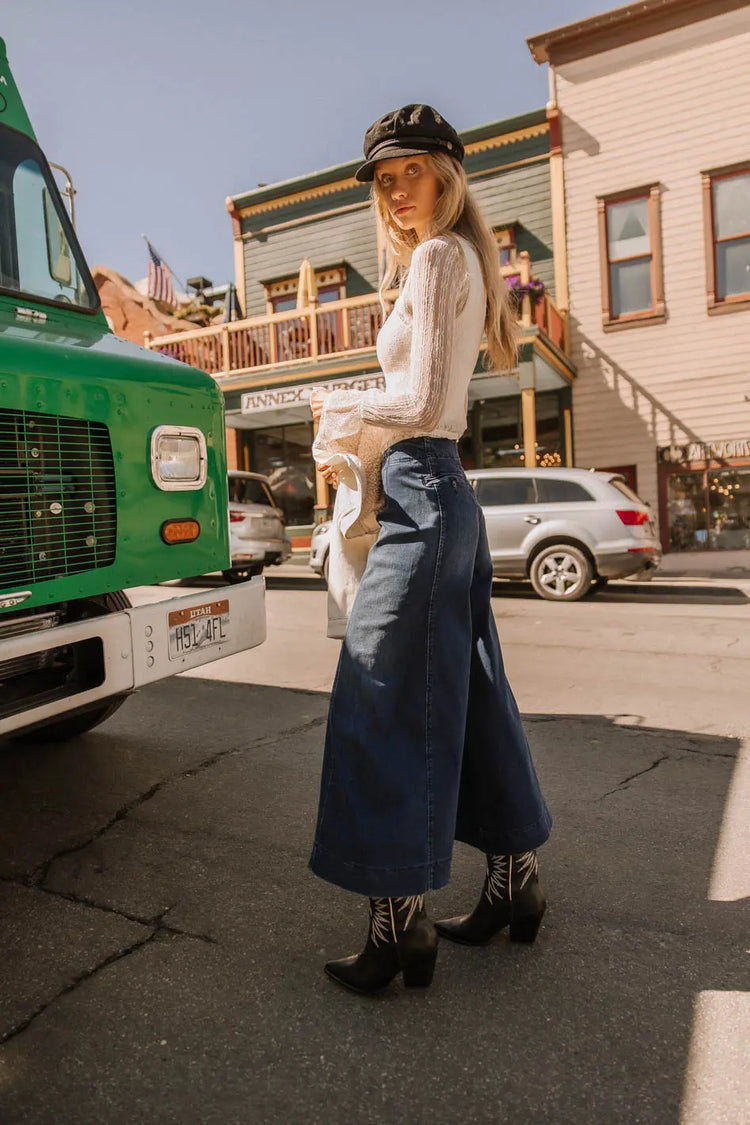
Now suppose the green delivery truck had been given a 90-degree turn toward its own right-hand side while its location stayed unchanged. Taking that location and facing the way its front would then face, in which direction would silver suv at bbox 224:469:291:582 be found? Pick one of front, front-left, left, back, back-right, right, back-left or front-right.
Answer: back-right

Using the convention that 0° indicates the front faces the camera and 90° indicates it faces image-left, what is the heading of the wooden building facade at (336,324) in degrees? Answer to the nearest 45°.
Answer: approximately 45°

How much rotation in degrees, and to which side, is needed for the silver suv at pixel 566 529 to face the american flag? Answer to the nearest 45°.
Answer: approximately 45° to its right

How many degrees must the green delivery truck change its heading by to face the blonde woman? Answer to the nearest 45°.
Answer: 0° — it already faces them

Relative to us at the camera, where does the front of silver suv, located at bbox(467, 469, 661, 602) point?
facing to the left of the viewer

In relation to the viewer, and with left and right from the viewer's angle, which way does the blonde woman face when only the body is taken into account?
facing to the left of the viewer

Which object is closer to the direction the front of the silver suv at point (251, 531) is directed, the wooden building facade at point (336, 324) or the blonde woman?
the wooden building facade

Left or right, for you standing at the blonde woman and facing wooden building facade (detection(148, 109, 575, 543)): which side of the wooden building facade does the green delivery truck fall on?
left

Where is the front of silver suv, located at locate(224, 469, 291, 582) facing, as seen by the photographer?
facing away from the viewer and to the left of the viewer

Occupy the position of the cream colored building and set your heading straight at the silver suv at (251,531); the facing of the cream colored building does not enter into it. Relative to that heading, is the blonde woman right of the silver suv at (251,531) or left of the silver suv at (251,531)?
left

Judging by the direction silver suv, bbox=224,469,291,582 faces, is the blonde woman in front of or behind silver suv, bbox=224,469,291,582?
behind
